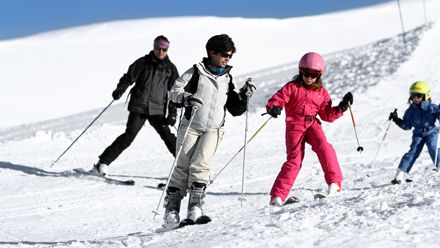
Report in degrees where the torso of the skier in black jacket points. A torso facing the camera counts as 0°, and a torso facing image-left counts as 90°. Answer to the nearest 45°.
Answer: approximately 0°

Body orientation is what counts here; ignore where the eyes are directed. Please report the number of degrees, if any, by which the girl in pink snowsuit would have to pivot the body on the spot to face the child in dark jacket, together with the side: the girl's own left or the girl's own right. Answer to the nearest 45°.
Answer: approximately 135° to the girl's own left

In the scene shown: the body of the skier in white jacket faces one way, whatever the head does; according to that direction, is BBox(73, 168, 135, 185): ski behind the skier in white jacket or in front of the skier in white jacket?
behind

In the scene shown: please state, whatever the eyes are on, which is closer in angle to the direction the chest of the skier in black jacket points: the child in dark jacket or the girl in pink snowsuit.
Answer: the girl in pink snowsuit

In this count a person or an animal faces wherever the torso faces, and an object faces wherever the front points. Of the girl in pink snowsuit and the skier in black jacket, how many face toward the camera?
2

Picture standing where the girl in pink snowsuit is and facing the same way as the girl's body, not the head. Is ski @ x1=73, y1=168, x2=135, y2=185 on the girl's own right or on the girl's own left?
on the girl's own right

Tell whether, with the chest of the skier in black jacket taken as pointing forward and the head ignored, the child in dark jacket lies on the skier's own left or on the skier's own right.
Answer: on the skier's own left

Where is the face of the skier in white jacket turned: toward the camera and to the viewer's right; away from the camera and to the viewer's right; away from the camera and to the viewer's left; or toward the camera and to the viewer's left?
toward the camera and to the viewer's right
